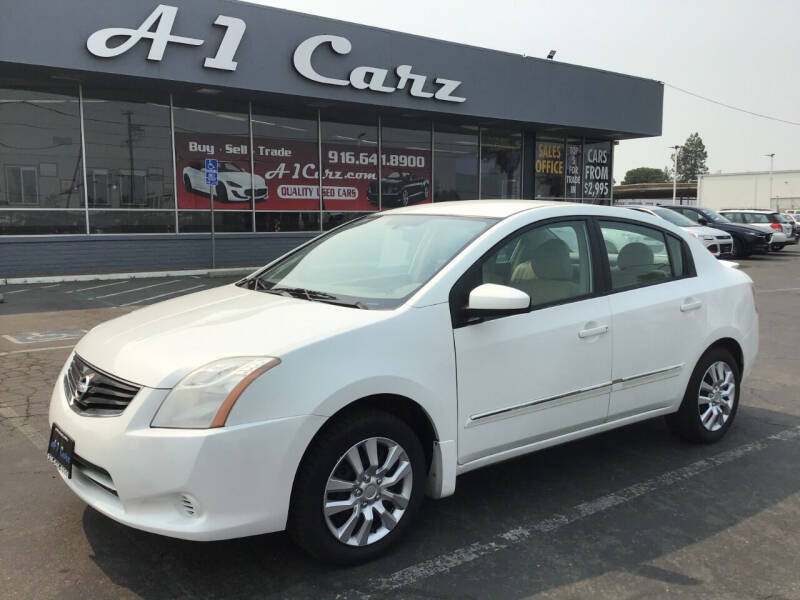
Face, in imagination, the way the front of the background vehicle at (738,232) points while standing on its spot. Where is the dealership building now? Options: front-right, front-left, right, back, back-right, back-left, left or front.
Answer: right

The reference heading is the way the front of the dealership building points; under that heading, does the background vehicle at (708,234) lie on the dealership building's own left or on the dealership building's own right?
on the dealership building's own left

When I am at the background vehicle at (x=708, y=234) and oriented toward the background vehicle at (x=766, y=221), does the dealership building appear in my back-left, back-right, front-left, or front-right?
back-left

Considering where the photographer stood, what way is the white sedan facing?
facing the viewer and to the left of the viewer

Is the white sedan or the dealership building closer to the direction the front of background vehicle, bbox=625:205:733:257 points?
the white sedan

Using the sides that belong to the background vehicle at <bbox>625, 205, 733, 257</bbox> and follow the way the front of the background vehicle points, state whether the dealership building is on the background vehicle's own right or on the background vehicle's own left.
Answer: on the background vehicle's own right

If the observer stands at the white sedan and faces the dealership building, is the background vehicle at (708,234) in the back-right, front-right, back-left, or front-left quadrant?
front-right

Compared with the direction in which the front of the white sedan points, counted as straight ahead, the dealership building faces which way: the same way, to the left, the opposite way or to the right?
to the left

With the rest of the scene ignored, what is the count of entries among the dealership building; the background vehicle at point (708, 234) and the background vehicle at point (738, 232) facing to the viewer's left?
0

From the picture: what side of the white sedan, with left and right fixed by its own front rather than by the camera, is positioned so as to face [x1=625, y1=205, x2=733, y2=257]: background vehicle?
back

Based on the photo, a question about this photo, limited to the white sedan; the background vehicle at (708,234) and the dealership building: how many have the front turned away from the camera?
0

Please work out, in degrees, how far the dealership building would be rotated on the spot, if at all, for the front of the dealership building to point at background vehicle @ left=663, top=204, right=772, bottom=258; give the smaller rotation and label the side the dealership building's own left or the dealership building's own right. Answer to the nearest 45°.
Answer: approximately 45° to the dealership building's own left

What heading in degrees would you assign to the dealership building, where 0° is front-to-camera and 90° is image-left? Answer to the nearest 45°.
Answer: approximately 315°
